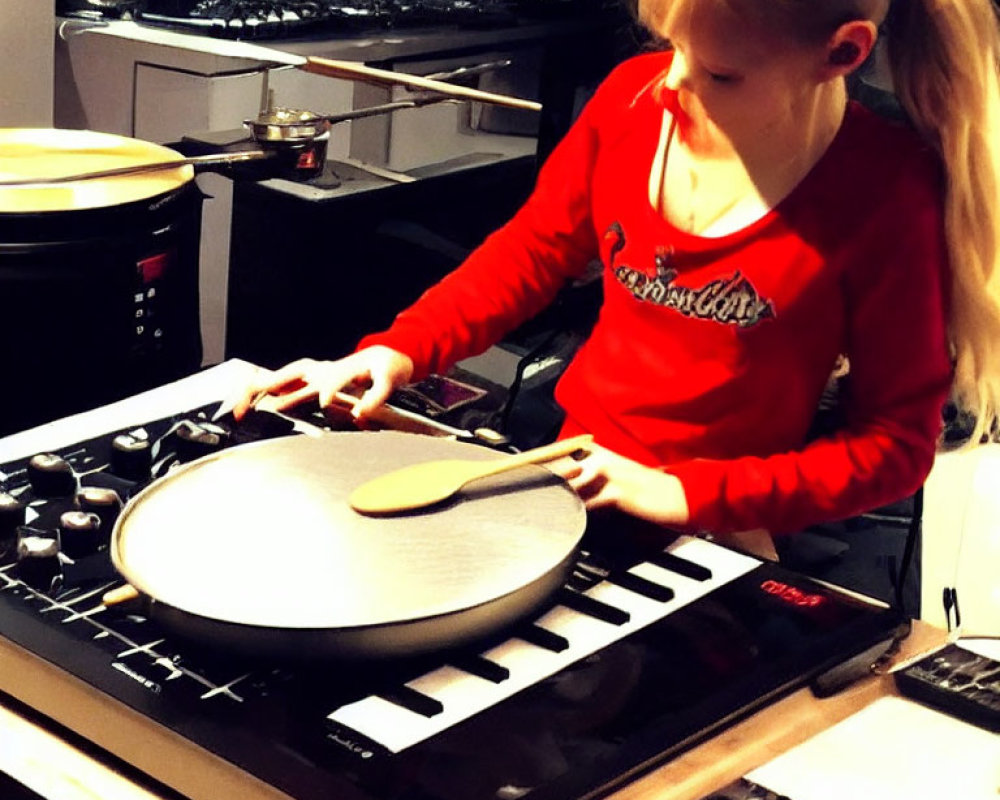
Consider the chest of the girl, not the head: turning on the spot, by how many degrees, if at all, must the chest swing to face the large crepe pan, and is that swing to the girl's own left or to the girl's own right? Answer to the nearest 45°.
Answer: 0° — they already face it

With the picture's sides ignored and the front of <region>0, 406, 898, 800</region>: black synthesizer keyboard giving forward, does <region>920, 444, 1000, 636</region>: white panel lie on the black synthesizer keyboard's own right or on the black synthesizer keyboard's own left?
on the black synthesizer keyboard's own left

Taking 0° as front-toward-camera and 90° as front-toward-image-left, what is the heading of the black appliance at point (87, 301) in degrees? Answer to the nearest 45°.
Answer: approximately 315°

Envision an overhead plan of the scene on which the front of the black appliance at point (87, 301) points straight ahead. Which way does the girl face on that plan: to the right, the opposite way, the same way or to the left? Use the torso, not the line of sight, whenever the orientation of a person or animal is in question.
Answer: to the right

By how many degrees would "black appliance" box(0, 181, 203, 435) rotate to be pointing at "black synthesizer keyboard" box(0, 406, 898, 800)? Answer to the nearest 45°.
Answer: approximately 45° to its right

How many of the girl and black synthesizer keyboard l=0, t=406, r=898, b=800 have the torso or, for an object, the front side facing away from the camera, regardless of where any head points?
0

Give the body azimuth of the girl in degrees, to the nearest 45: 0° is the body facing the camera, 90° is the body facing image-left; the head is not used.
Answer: approximately 45°
